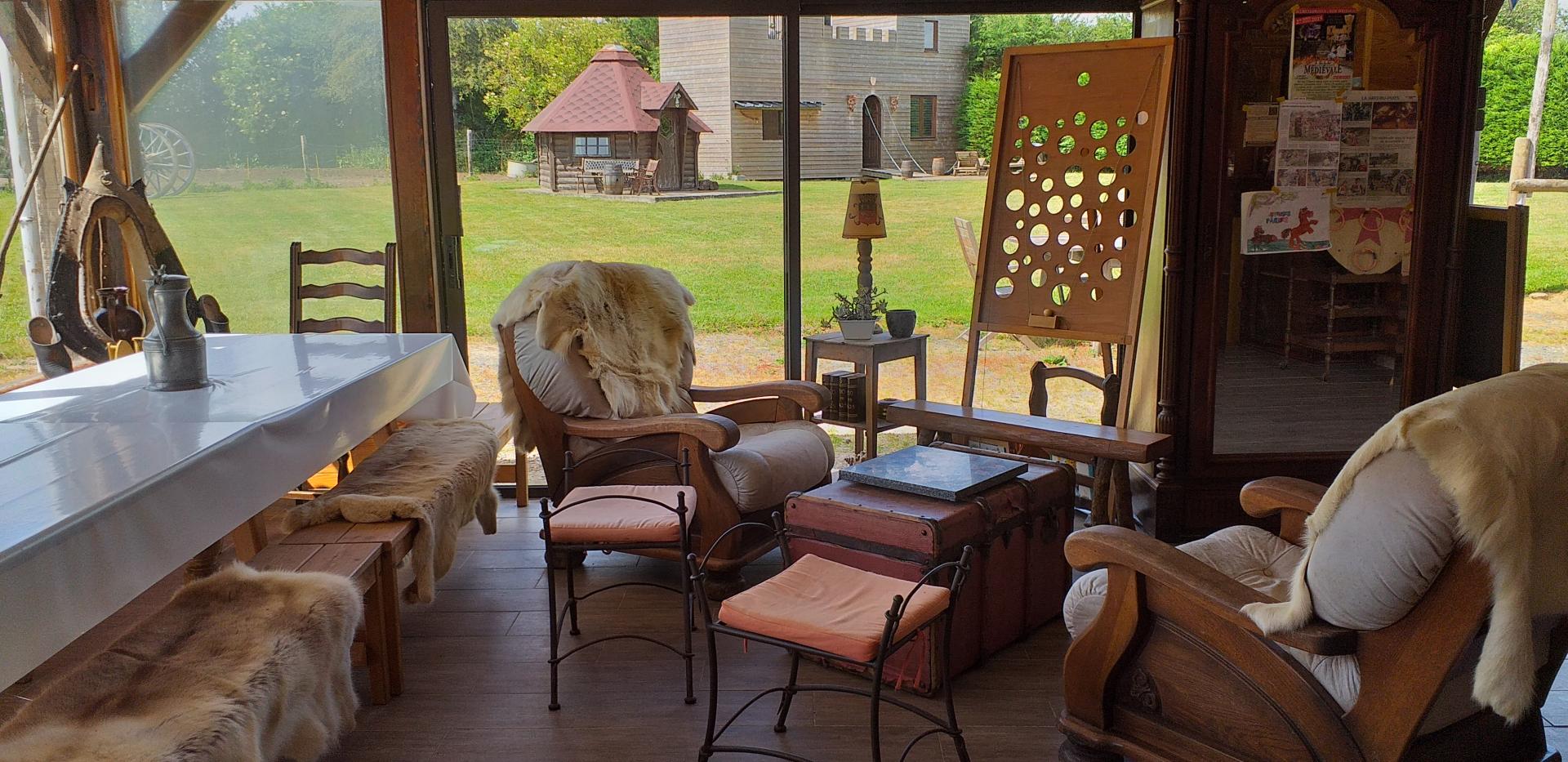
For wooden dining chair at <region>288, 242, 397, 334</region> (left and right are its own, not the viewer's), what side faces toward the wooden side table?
left

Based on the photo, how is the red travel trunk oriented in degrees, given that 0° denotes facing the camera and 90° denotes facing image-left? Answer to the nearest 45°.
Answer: approximately 315°

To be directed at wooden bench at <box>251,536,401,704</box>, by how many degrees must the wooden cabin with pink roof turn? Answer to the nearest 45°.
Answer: approximately 45° to its right

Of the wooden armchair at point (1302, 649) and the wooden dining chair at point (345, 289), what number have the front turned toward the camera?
1

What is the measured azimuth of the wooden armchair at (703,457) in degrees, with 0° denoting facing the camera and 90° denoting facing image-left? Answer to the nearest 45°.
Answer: approximately 315°

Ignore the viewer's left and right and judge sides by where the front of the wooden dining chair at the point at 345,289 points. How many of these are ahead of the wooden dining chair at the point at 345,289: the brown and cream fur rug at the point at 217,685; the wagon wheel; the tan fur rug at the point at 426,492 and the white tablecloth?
3

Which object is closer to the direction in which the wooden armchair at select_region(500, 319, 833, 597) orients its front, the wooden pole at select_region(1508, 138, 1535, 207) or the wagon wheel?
the wooden pole

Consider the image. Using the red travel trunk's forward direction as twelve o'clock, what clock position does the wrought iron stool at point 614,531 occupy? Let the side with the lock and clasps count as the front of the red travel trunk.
The wrought iron stool is roughly at 4 o'clock from the red travel trunk.

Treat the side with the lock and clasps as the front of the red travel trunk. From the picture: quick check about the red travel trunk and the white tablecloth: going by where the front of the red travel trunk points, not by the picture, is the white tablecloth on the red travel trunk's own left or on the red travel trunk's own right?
on the red travel trunk's own right

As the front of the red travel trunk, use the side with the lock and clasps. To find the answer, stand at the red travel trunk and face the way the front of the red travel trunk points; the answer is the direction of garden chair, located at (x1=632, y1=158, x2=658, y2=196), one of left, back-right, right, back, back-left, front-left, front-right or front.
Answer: back
